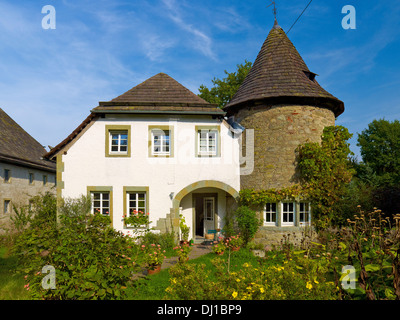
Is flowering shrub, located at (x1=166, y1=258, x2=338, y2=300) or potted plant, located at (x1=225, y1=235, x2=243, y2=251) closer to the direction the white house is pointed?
the flowering shrub

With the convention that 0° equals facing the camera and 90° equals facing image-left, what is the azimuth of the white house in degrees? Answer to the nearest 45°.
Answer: approximately 0°

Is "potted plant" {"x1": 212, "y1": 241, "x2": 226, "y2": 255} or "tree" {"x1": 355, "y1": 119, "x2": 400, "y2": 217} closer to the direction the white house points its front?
the potted plant

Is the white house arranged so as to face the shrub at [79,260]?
yes

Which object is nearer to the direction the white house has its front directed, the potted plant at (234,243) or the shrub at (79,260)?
the shrub
